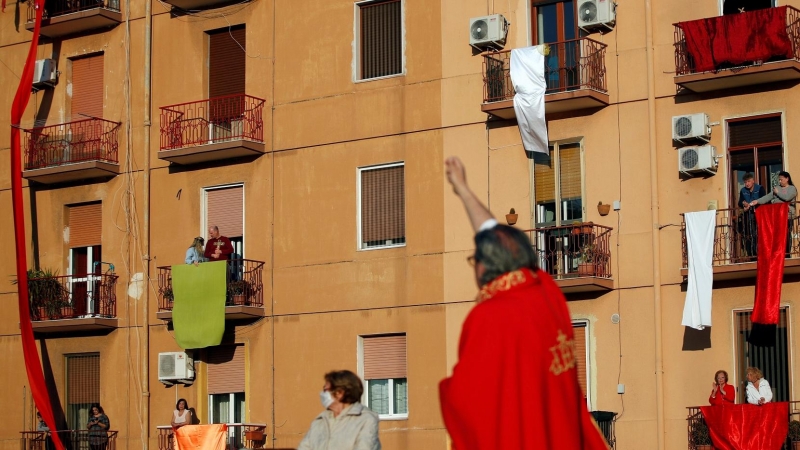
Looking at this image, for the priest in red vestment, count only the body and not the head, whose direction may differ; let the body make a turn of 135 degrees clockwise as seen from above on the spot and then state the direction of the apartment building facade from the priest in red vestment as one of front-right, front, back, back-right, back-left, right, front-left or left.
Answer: left

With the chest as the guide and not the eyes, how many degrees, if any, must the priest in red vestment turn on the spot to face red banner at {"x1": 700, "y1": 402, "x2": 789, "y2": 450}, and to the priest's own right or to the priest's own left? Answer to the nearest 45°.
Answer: approximately 45° to the priest's own right

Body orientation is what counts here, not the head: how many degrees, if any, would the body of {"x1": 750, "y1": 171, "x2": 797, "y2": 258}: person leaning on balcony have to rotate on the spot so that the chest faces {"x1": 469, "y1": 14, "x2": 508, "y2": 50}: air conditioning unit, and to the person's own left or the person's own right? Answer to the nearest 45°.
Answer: approximately 45° to the person's own right

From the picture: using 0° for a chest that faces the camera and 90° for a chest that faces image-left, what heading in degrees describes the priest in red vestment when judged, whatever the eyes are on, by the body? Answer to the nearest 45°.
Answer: approximately 135°

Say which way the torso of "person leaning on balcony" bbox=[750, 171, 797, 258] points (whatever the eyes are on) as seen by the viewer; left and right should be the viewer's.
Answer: facing the viewer and to the left of the viewer

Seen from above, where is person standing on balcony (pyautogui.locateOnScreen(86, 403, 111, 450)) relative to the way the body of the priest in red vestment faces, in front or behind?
in front

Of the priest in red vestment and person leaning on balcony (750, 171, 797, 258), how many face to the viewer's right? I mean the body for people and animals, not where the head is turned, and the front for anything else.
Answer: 0

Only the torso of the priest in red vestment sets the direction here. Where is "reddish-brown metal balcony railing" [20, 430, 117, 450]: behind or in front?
in front

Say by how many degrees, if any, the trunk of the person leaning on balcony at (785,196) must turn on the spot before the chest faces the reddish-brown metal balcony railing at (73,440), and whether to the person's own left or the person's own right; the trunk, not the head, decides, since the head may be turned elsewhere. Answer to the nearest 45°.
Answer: approximately 45° to the person's own right

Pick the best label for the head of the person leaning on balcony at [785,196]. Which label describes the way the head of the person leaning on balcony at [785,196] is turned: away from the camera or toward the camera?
toward the camera

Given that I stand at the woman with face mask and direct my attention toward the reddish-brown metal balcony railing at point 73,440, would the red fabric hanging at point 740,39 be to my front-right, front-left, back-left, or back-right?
front-right
